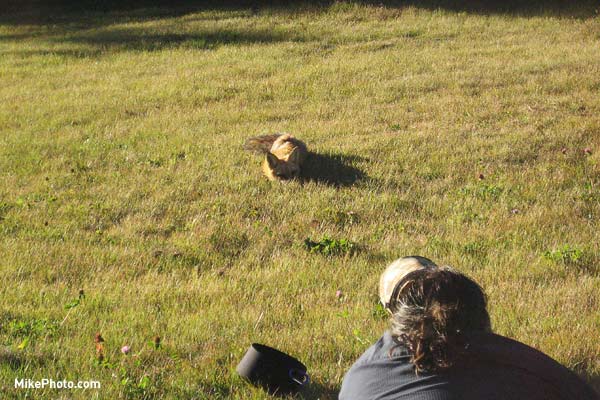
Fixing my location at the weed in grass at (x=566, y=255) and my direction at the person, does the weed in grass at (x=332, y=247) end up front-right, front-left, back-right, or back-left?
front-right

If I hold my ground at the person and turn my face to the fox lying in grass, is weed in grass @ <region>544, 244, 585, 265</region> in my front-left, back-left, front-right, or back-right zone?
front-right

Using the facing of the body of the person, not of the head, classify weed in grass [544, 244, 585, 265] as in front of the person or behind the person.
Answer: in front

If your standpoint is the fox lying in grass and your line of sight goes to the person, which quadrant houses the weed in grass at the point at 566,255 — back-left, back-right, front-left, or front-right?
front-left

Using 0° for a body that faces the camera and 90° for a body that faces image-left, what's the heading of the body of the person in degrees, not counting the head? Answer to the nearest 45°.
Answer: approximately 180°

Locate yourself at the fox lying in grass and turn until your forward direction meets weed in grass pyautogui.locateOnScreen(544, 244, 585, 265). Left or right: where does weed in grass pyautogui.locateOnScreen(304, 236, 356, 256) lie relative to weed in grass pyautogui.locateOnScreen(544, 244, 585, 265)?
right

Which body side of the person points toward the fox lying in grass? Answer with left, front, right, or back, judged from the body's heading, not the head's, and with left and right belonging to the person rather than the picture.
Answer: front

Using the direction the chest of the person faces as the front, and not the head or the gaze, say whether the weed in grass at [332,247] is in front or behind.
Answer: in front

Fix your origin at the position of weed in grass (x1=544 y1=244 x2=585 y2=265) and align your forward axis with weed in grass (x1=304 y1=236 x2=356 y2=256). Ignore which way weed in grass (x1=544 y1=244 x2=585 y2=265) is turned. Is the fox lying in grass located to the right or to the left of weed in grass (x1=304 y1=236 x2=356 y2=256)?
right
